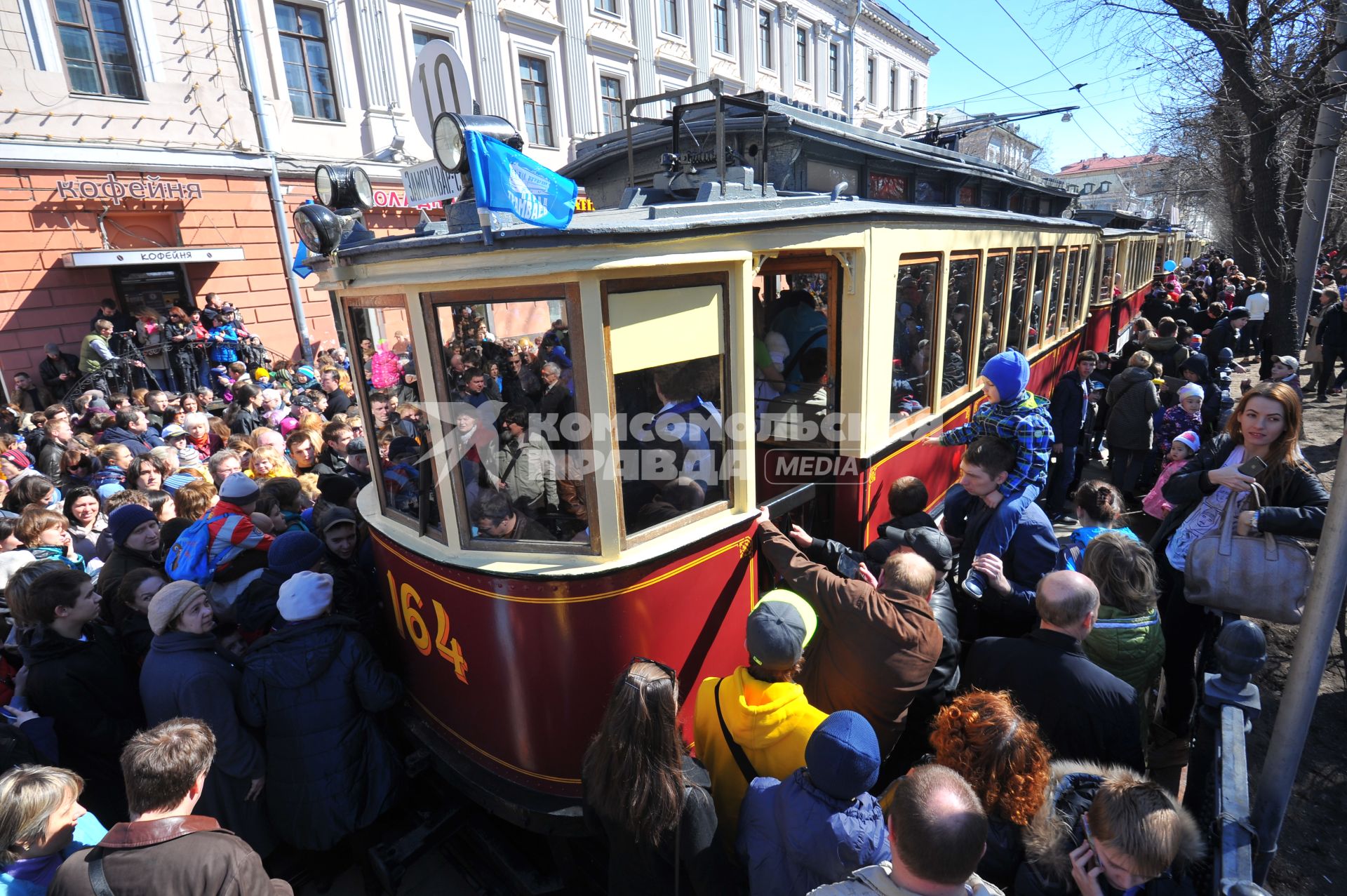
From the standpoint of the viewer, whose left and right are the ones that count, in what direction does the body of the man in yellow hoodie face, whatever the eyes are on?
facing away from the viewer

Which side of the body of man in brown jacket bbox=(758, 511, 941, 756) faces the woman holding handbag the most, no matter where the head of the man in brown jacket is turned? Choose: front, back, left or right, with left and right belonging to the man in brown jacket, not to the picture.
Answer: right

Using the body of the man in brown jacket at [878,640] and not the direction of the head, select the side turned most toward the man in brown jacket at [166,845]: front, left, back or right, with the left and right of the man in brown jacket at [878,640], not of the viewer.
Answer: left

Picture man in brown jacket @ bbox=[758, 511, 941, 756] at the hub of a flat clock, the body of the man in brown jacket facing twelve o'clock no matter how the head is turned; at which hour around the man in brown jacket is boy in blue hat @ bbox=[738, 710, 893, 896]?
The boy in blue hat is roughly at 8 o'clock from the man in brown jacket.

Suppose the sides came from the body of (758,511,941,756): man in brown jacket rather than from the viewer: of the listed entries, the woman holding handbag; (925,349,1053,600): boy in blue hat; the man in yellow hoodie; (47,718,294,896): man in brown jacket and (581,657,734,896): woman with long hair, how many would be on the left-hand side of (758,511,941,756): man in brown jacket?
3

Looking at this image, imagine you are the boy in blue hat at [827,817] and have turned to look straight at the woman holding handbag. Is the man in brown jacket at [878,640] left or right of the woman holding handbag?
left

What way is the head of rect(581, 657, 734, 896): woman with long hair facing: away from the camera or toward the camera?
away from the camera

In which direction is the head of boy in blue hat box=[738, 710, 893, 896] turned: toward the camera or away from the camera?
away from the camera

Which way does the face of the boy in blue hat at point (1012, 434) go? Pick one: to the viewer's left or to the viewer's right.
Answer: to the viewer's left

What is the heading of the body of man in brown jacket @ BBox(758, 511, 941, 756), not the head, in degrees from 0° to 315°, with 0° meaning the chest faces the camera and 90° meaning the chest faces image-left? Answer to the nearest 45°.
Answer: approximately 135°
